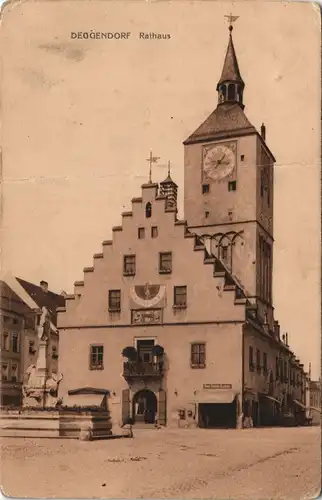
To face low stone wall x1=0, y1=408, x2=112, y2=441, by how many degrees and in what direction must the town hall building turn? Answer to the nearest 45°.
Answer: approximately 45° to its right

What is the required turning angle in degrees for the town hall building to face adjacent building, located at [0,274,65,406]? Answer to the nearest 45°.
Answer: approximately 45° to its right

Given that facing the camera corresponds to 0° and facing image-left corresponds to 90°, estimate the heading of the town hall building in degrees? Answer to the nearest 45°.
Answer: approximately 0°

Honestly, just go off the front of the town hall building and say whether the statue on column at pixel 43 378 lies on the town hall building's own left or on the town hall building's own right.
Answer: on the town hall building's own right
